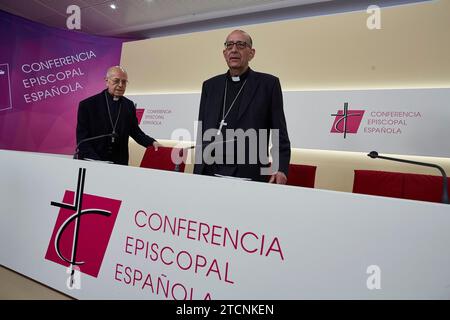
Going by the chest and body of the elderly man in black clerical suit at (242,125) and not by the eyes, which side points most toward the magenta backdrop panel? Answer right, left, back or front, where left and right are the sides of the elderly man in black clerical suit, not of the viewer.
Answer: right

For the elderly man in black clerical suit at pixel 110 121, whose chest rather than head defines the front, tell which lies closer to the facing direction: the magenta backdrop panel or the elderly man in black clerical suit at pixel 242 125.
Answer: the elderly man in black clerical suit

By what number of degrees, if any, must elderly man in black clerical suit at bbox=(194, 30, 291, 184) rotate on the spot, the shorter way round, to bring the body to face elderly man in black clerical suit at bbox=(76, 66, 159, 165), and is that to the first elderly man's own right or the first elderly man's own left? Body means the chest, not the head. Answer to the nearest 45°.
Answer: approximately 90° to the first elderly man's own right

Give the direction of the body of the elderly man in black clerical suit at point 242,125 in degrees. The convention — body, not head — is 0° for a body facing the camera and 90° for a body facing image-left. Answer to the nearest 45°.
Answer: approximately 45°

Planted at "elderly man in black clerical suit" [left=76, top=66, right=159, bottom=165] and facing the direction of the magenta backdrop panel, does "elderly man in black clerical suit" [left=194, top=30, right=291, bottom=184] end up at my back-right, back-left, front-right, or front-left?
back-right
